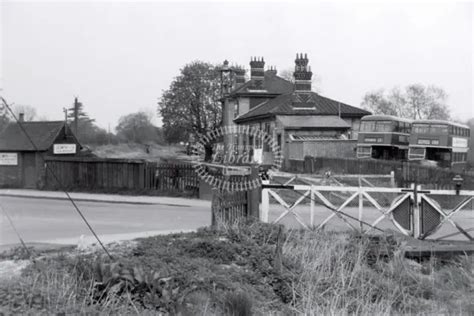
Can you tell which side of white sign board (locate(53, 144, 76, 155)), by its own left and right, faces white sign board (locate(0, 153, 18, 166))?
right

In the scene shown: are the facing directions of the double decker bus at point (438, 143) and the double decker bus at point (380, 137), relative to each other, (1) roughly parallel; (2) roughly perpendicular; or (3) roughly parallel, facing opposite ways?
roughly parallel

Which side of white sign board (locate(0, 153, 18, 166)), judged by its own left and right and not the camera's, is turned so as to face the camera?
front

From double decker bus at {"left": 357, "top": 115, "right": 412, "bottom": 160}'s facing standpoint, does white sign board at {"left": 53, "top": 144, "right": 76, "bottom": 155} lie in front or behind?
in front

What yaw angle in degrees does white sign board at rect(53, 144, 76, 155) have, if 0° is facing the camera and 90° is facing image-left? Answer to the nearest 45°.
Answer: approximately 0°

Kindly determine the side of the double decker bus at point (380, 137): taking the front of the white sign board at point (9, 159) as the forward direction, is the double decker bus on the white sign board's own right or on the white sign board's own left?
on the white sign board's own left

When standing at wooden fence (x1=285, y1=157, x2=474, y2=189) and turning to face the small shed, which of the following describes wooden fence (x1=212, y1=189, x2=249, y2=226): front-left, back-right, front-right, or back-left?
front-left

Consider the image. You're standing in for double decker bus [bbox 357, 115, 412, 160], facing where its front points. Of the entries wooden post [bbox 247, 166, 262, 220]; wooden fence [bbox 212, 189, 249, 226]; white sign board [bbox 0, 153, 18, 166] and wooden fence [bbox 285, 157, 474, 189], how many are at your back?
0

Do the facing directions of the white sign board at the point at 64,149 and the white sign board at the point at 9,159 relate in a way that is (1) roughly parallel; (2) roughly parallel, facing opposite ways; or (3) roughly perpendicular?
roughly parallel

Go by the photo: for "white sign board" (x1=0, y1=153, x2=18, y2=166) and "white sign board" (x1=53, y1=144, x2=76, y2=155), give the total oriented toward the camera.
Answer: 2

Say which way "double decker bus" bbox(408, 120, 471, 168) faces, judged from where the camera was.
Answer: facing the viewer and to the left of the viewer
